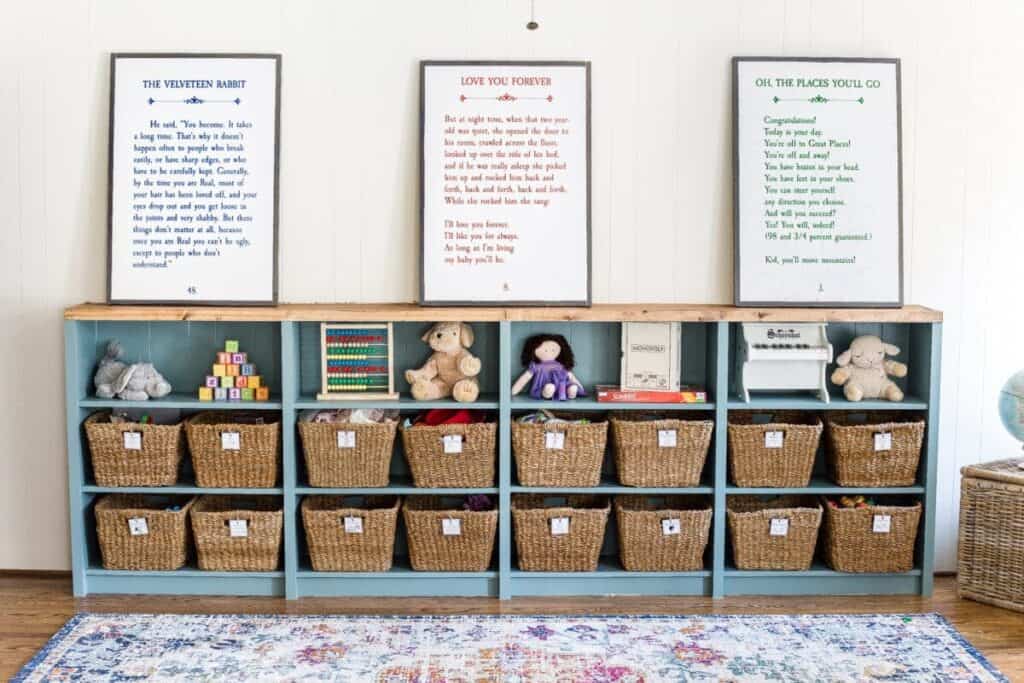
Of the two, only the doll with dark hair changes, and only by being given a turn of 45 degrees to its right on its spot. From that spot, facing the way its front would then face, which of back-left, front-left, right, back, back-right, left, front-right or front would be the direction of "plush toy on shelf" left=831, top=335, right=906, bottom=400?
back-left

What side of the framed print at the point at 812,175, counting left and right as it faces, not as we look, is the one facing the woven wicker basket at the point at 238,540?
right

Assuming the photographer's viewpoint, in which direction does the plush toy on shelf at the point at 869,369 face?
facing the viewer

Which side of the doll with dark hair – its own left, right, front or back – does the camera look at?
front

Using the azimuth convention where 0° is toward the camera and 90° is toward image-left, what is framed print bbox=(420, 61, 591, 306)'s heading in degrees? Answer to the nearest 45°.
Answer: approximately 0°

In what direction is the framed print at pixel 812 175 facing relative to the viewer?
toward the camera

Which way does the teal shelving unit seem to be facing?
toward the camera

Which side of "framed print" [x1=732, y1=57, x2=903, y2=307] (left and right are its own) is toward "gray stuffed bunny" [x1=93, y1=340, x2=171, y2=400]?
right

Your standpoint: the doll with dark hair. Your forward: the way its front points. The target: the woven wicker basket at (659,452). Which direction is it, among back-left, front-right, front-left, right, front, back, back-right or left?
left

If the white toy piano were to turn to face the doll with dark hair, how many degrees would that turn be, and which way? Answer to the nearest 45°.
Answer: approximately 90° to its right
